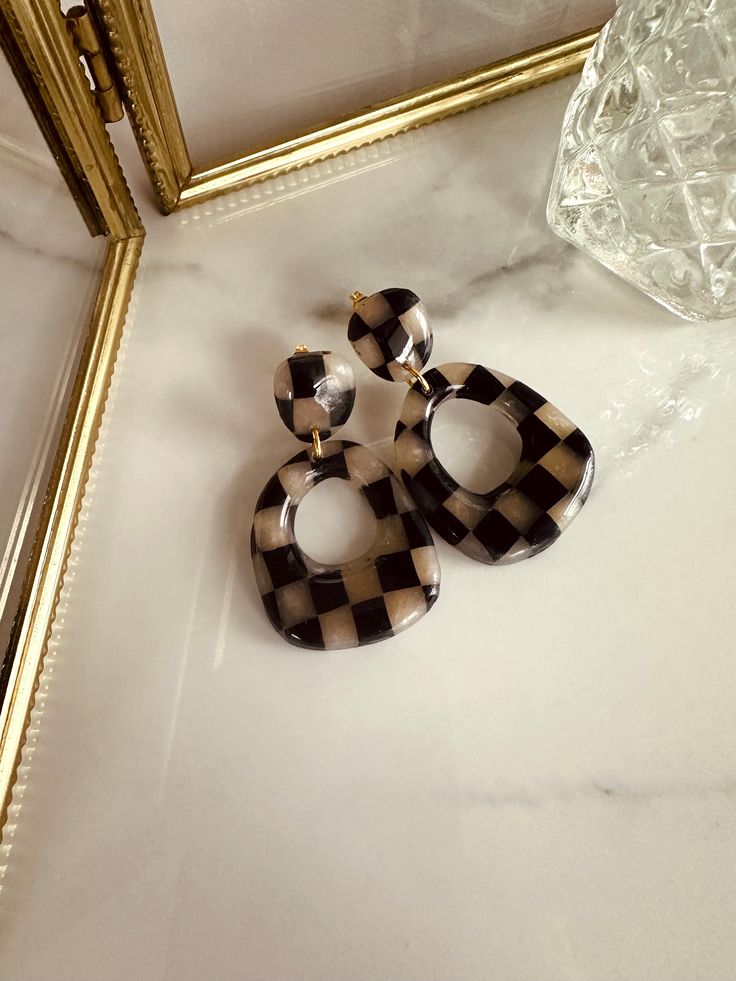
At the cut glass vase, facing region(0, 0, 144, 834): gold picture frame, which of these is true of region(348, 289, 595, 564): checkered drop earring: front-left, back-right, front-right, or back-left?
front-left

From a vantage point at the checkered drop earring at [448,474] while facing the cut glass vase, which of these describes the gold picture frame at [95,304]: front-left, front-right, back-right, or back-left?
back-left

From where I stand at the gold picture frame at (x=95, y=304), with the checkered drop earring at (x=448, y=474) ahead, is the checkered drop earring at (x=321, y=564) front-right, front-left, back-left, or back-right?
front-right

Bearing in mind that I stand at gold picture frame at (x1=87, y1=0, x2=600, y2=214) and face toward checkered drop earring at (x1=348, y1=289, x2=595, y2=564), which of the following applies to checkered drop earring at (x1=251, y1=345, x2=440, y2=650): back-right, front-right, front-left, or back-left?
front-right

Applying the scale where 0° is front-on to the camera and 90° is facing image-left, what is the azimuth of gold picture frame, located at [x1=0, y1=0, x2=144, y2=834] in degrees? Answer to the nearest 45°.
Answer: approximately 270°

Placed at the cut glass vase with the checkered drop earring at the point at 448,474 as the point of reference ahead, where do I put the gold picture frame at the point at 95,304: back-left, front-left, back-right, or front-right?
front-right
